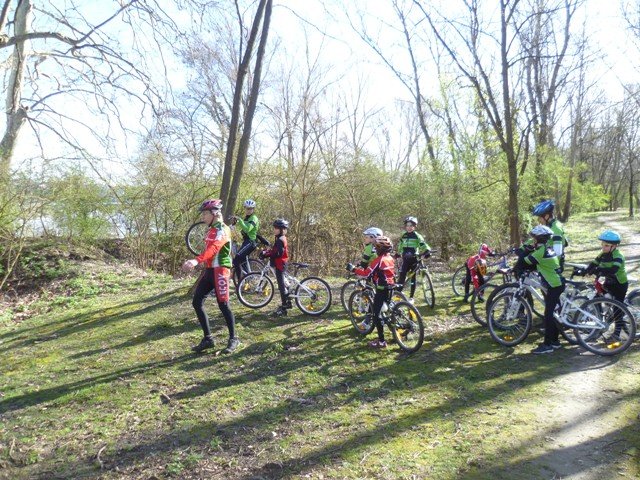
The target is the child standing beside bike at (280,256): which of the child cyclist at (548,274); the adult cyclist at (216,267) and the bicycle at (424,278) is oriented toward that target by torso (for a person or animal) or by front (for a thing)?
the child cyclist at (548,274)

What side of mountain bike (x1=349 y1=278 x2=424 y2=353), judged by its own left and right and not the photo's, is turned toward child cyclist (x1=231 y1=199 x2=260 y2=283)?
front

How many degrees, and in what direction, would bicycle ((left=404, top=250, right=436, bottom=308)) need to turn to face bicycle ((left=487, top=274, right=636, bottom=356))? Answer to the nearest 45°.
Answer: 0° — it already faces it

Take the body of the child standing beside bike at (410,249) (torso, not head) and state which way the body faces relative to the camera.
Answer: toward the camera

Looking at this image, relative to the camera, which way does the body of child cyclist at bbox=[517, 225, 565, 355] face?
to the viewer's left

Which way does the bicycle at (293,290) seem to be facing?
to the viewer's left

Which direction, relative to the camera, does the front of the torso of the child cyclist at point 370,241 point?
to the viewer's left

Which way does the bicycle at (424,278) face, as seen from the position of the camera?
facing the viewer and to the right of the viewer

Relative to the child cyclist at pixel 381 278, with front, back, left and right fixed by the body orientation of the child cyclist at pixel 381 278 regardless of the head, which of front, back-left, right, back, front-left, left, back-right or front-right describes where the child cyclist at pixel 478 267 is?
back-right

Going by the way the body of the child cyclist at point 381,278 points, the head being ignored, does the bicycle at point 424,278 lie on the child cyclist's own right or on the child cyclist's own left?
on the child cyclist's own right

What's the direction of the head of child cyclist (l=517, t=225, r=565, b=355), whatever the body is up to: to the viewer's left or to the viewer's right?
to the viewer's left

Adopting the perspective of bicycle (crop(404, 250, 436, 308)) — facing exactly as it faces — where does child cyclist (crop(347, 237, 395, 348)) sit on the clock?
The child cyclist is roughly at 2 o'clock from the bicycle.

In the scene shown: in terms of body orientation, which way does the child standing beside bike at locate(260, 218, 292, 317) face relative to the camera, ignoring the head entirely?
to the viewer's left
